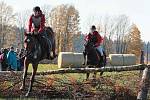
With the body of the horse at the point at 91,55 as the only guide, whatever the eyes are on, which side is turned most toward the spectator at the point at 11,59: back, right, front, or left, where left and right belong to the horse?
right

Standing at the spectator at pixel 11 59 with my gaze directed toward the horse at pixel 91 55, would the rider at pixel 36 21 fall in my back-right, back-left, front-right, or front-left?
front-right

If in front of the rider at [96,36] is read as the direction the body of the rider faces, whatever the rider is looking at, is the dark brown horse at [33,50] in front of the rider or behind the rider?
in front

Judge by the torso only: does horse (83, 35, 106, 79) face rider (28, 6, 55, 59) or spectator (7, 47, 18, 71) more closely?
the rider

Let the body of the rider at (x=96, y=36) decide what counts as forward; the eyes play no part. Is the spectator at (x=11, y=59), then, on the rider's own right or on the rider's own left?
on the rider's own right

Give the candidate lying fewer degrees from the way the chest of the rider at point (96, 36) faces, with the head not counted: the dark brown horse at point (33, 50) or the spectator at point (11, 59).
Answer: the dark brown horse
